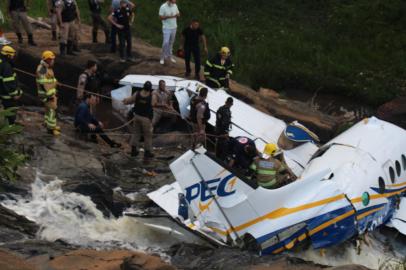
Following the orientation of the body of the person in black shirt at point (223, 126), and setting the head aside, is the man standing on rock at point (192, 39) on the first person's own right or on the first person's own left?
on the first person's own left

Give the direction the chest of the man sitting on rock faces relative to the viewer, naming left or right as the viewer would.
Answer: facing to the right of the viewer

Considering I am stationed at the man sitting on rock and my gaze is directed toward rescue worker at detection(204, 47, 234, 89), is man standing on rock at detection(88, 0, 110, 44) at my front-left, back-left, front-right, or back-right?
front-left

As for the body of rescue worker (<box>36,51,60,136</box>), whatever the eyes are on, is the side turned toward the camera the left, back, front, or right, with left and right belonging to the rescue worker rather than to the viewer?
right

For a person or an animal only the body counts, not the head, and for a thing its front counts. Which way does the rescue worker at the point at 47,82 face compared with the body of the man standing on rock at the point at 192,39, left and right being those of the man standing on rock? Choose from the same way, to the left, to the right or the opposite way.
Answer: to the left

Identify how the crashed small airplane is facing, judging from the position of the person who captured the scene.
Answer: facing away from the viewer and to the right of the viewer

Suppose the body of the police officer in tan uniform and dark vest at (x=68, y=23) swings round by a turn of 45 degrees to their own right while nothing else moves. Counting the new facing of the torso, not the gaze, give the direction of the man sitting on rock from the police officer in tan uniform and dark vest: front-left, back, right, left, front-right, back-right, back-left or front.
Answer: front-left

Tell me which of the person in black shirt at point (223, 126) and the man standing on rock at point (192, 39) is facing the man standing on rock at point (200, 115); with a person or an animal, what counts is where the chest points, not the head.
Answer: the man standing on rock at point (192, 39)

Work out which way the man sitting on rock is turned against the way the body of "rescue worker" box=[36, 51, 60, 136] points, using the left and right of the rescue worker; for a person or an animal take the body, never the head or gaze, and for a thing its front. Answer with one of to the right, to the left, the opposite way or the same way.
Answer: the same way

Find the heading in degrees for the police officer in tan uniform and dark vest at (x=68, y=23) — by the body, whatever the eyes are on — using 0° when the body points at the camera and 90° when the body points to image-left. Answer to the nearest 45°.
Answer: approximately 0°

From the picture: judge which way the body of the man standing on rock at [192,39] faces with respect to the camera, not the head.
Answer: toward the camera

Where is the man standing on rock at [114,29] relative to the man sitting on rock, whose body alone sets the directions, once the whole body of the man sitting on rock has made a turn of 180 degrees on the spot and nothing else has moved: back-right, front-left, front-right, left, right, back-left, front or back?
right
